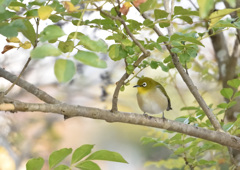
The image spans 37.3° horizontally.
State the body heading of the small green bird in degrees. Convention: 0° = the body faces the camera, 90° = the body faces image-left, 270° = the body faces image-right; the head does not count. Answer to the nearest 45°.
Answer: approximately 45°
